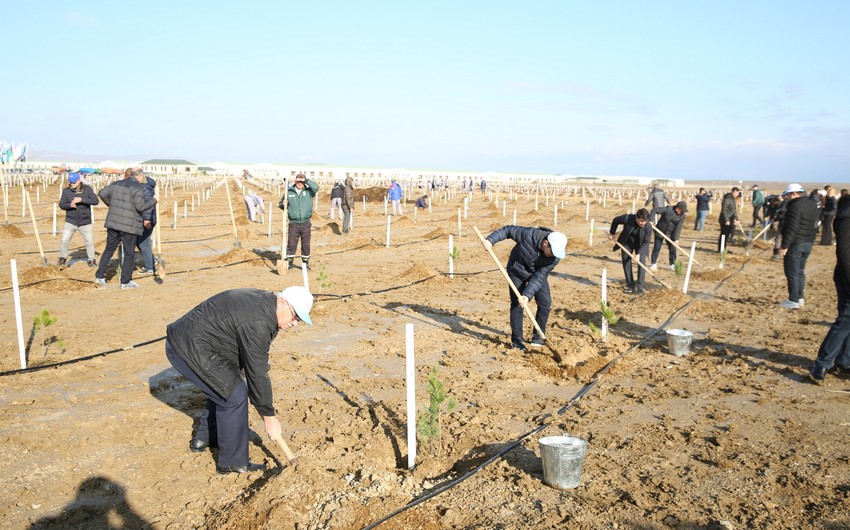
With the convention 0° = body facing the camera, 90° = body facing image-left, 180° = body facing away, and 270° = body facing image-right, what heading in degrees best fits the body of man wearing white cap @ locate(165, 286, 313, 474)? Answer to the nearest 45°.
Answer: approximately 270°

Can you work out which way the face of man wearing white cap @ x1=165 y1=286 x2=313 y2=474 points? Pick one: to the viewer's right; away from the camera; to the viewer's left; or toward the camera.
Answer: to the viewer's right

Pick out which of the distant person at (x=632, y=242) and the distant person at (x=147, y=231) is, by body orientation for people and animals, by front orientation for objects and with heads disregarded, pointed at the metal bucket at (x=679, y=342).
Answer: the distant person at (x=632, y=242)

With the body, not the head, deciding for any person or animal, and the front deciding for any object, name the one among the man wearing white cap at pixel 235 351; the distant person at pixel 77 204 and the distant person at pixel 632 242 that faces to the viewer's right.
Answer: the man wearing white cap

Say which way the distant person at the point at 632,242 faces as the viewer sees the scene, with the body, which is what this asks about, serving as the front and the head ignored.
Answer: toward the camera

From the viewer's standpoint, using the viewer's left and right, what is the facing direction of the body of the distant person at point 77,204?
facing the viewer

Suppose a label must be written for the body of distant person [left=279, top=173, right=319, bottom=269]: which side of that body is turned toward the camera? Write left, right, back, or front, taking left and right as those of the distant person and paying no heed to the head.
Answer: front

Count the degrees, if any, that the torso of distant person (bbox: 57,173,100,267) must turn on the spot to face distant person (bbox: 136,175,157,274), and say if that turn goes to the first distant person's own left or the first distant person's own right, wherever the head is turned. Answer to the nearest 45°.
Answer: approximately 45° to the first distant person's own left
